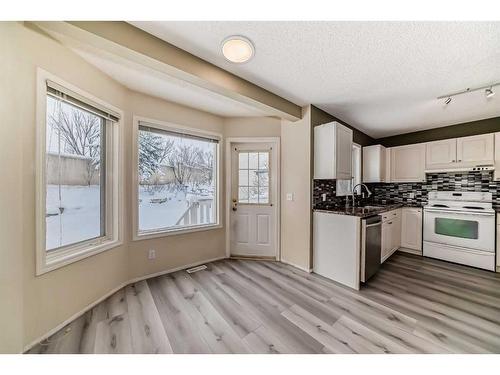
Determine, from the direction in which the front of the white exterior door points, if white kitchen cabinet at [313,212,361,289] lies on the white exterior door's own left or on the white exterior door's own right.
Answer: on the white exterior door's own left

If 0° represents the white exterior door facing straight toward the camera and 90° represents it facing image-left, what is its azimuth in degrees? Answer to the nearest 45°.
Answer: approximately 0°

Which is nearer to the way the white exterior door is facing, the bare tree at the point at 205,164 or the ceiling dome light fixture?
the ceiling dome light fixture

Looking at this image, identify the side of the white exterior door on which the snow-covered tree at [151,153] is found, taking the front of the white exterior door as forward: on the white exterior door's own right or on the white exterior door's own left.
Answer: on the white exterior door's own right

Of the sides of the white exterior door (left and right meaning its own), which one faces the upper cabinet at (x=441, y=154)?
left
